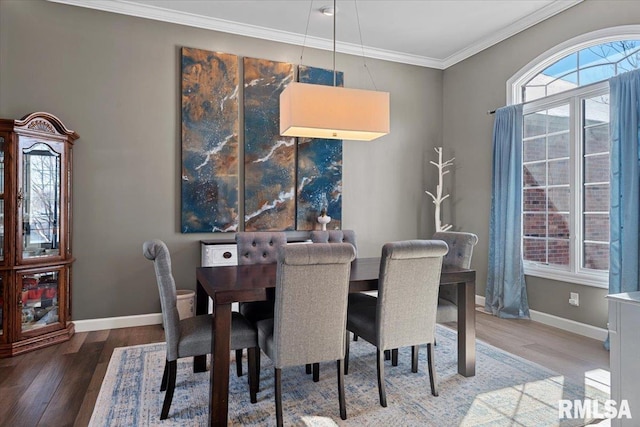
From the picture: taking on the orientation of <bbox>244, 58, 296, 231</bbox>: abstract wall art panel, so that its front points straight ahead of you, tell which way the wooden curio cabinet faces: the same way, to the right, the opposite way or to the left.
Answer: to the left

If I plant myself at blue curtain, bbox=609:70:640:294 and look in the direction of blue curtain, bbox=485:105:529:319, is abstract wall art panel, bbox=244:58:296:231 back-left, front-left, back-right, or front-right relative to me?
front-left

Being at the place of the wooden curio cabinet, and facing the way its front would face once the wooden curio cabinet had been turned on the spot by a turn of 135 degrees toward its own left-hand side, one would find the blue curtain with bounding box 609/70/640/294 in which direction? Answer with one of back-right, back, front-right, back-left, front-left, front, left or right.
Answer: back-right

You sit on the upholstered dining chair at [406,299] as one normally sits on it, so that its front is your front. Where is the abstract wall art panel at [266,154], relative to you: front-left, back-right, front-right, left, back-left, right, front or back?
front

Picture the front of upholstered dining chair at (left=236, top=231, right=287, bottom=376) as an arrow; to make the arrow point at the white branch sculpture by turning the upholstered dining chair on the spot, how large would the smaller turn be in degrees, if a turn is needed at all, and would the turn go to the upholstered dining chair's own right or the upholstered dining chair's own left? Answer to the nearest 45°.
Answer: approximately 135° to the upholstered dining chair's own left

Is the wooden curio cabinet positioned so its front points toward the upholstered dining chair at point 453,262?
yes

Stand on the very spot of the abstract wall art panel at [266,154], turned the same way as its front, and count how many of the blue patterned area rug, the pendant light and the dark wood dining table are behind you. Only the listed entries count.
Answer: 0

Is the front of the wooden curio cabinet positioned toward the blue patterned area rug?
yes

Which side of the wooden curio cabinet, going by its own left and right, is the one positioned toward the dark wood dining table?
front

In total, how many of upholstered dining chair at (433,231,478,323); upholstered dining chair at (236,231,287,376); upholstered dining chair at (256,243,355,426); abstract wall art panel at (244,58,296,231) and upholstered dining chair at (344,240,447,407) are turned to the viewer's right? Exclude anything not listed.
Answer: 0

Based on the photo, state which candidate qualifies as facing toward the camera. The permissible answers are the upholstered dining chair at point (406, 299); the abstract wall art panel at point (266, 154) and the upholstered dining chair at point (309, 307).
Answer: the abstract wall art panel

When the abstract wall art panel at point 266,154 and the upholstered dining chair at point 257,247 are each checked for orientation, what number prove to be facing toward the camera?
2

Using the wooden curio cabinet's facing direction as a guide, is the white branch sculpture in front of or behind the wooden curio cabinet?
in front

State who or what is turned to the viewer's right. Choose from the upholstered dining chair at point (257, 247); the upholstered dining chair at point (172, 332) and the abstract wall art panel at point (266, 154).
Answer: the upholstered dining chair at point (172, 332)

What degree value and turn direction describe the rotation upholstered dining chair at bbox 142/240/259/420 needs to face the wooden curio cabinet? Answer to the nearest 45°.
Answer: approximately 135° to its left

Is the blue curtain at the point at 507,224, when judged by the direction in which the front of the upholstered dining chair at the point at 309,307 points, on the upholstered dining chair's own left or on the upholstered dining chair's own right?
on the upholstered dining chair's own right

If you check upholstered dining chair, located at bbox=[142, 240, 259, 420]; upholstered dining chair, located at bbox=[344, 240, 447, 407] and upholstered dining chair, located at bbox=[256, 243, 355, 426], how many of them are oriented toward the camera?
0

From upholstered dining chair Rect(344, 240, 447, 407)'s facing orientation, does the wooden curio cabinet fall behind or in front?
in front

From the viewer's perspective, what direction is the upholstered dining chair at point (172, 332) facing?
to the viewer's right

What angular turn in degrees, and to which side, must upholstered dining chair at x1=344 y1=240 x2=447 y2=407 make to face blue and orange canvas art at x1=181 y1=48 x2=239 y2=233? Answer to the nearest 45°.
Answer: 0° — it already faces it

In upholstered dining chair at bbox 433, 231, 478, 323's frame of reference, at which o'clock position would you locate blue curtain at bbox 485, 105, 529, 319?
The blue curtain is roughly at 5 o'clock from the upholstered dining chair.

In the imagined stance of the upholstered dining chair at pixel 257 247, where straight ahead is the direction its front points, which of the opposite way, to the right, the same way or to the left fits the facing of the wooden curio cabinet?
to the left

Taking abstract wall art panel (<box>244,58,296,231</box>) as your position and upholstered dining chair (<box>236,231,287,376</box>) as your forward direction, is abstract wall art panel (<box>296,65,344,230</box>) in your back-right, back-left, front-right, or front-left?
back-left
